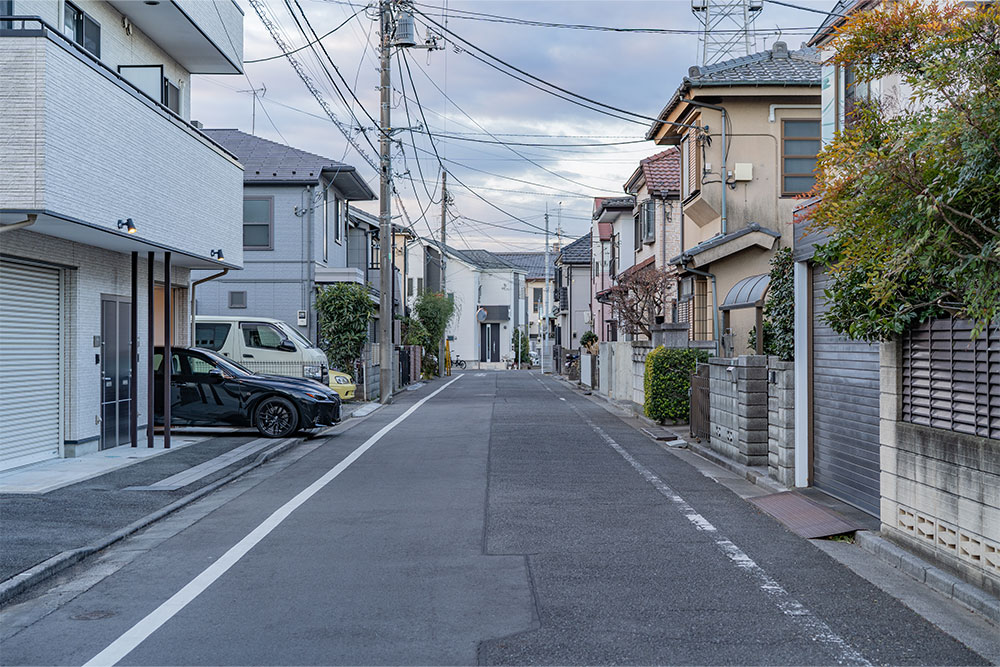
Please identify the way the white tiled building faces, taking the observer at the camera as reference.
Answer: facing the viewer and to the right of the viewer

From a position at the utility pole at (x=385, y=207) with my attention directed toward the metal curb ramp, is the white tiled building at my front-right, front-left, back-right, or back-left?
front-right

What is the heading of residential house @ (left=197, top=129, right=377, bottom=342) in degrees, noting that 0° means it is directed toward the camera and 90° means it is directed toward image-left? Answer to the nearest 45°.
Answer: approximately 270°

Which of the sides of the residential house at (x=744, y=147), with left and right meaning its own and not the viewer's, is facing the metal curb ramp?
left

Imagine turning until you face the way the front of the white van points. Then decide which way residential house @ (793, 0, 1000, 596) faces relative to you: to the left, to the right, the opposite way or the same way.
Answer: the opposite way

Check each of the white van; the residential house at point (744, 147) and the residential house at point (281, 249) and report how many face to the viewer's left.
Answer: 1

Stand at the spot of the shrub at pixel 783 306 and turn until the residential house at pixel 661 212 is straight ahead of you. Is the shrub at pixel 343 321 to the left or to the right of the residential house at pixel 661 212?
left

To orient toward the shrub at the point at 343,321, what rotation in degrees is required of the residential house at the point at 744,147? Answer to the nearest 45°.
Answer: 0° — it already faces it

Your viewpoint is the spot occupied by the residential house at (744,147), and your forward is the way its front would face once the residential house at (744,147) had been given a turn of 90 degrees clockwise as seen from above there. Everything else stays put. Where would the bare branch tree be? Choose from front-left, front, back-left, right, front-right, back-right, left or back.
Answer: front-left

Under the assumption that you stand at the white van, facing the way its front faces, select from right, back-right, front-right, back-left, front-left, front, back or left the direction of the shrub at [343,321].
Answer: front-left

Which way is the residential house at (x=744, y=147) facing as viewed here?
to the viewer's left

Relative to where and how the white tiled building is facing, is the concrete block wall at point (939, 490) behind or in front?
in front

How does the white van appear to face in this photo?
to the viewer's right

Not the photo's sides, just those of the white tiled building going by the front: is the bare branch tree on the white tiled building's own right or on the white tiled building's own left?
on the white tiled building's own left

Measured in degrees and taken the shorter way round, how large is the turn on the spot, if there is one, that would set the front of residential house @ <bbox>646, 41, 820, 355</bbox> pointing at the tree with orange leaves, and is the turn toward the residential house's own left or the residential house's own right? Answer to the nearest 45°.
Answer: approximately 90° to the residential house's own left
